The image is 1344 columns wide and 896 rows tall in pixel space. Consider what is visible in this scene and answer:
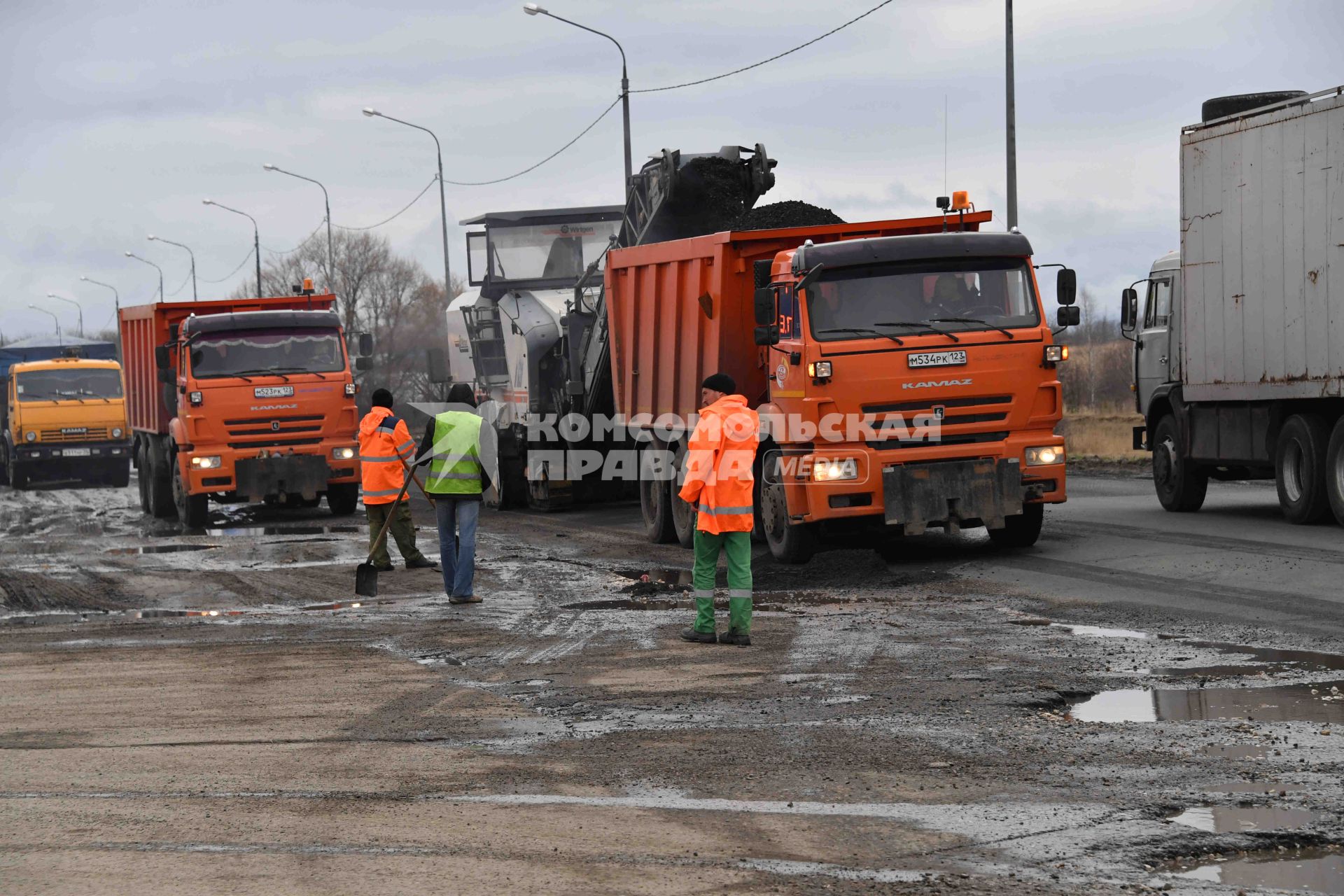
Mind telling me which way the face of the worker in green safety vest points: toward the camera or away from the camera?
away from the camera

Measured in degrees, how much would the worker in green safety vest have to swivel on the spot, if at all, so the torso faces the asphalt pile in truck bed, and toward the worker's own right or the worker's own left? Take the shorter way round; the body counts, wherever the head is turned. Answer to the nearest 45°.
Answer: approximately 45° to the worker's own right

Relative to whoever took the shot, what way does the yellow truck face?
facing the viewer

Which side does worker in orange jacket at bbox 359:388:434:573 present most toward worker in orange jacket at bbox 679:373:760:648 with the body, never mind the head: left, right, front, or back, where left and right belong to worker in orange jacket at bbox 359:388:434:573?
right

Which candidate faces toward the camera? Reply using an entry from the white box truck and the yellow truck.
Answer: the yellow truck

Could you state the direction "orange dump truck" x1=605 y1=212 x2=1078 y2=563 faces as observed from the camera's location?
facing the viewer and to the right of the viewer

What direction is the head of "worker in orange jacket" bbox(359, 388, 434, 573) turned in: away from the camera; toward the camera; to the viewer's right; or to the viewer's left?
away from the camera

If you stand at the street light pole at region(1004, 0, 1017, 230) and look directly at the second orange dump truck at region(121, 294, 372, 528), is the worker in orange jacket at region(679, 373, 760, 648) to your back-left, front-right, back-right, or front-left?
front-left

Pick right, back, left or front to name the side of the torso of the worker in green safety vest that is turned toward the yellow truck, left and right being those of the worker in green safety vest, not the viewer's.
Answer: front

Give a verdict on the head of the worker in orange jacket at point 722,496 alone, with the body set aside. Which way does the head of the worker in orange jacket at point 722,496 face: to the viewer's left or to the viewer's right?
to the viewer's left

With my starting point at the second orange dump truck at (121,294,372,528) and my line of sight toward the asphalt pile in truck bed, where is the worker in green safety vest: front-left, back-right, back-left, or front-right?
front-right

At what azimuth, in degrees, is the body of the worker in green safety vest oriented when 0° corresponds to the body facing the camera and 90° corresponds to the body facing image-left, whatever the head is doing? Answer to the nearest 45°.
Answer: approximately 180°

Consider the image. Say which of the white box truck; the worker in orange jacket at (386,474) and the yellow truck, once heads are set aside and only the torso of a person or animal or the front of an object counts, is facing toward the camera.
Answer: the yellow truck
